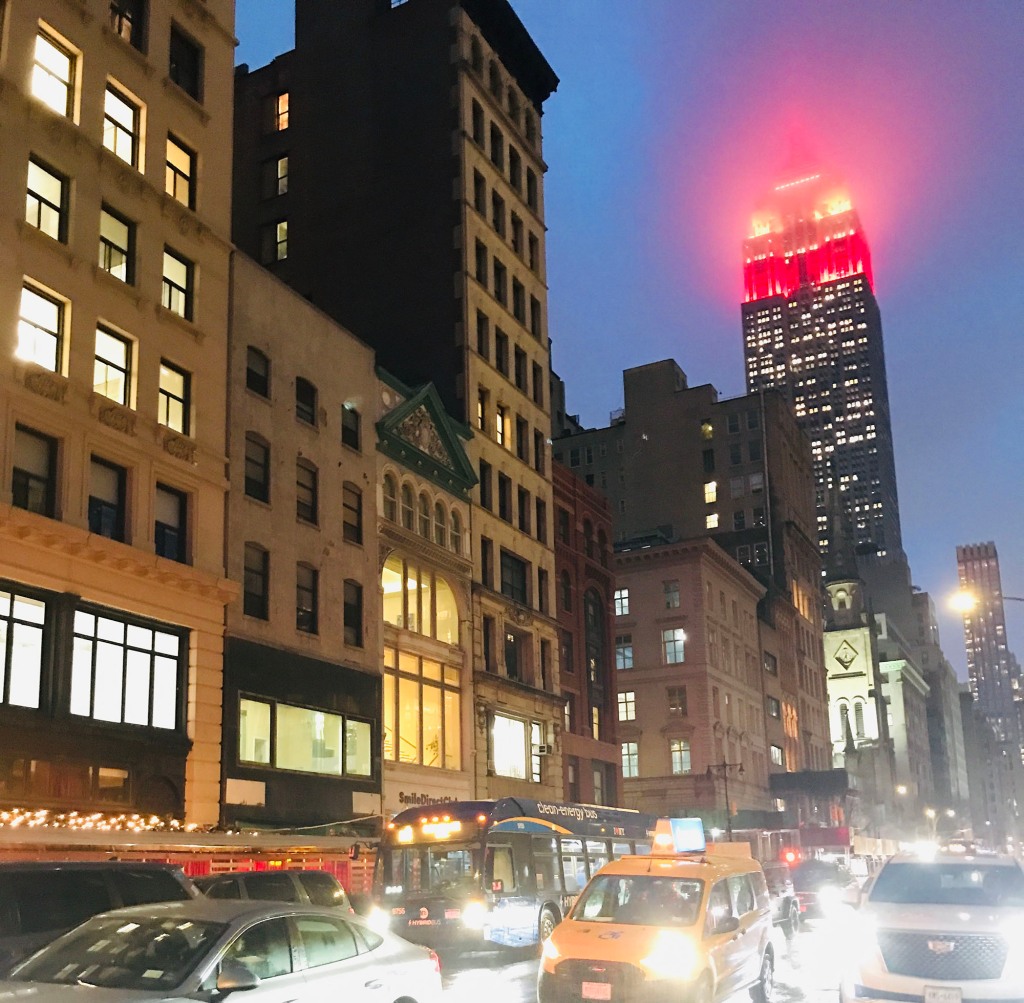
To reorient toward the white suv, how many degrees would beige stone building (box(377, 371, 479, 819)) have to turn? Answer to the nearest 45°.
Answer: approximately 45° to its right

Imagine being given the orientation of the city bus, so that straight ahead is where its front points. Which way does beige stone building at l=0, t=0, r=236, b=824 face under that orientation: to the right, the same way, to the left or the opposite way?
to the left

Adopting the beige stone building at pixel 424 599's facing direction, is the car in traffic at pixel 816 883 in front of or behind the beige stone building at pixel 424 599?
in front

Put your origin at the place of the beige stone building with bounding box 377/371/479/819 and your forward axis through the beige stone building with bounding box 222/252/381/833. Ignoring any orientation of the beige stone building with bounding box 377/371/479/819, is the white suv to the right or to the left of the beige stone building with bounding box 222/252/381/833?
left

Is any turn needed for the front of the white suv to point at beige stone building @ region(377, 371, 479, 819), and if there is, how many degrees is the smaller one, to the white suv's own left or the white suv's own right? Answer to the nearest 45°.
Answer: approximately 135° to the white suv's own right

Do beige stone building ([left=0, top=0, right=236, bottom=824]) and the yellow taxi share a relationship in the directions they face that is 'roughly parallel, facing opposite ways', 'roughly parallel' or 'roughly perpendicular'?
roughly perpendicular

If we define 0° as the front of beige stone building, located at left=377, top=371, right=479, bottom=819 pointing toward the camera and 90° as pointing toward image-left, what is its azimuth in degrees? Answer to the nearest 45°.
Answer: approximately 315°

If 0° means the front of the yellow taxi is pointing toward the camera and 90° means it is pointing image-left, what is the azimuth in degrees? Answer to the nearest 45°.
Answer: approximately 45°

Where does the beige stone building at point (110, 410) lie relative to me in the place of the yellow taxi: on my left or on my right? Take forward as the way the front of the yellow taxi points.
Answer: on my right

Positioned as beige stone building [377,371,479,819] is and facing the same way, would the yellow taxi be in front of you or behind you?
in front

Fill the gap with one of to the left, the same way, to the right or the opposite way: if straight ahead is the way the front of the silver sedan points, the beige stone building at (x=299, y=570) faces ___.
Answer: to the left

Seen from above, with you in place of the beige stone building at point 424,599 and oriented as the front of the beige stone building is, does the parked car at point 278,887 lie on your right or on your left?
on your right

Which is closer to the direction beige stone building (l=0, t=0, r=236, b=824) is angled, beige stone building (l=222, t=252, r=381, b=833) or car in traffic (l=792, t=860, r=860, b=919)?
the car in traffic

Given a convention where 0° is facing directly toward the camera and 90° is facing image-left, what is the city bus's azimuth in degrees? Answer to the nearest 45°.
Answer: approximately 45°

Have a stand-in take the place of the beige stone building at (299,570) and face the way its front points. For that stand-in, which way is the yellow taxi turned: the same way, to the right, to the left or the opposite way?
to the right
